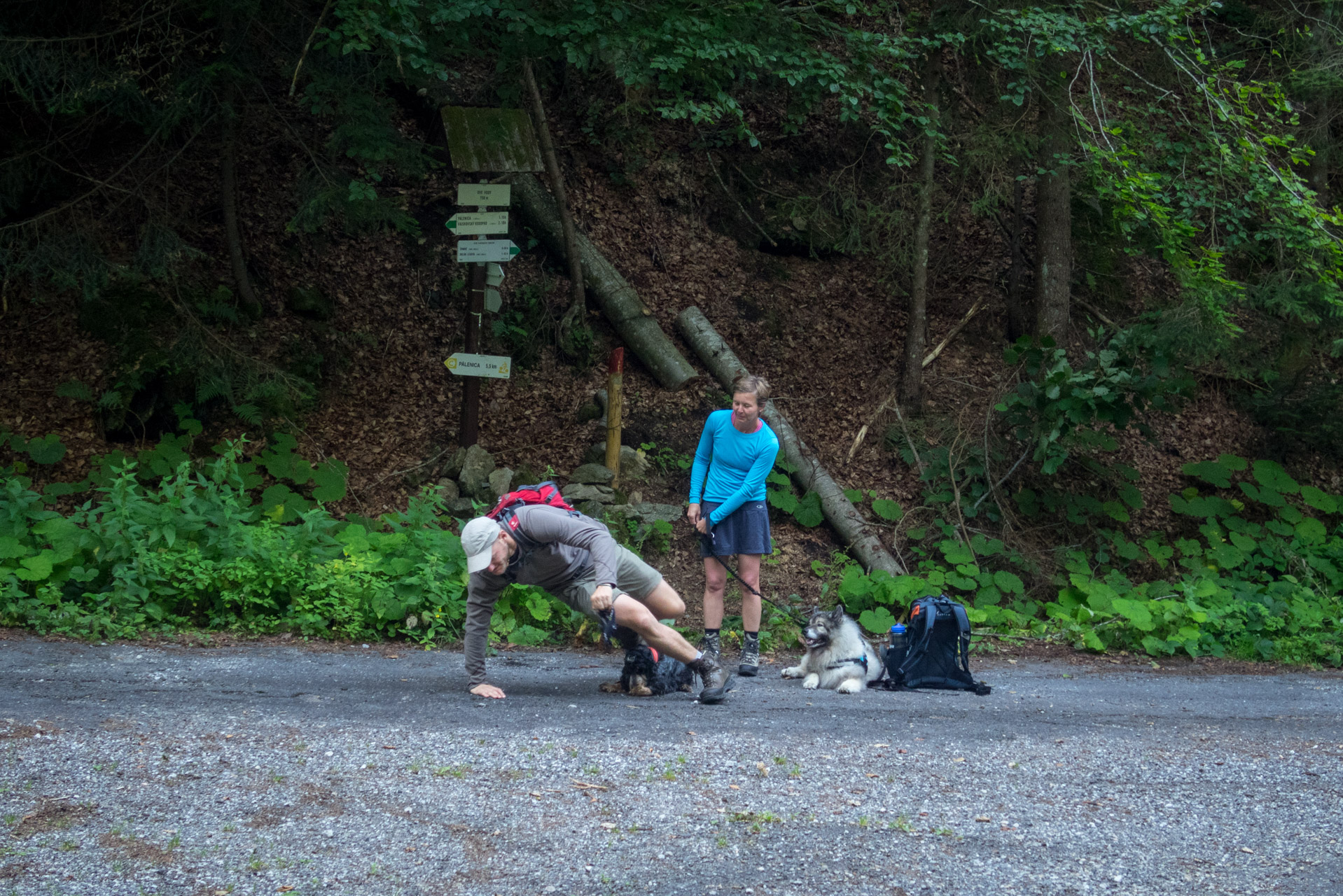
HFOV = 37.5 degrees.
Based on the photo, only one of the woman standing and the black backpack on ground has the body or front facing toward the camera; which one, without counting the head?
the woman standing

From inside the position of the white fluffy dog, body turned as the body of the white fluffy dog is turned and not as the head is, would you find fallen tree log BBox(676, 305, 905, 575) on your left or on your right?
on your right

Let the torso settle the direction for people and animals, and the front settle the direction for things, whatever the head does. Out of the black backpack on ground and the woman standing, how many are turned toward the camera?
1

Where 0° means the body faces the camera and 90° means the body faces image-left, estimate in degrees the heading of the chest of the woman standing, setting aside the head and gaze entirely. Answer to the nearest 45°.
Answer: approximately 0°

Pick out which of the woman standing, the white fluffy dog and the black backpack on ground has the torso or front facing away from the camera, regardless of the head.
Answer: the black backpack on ground

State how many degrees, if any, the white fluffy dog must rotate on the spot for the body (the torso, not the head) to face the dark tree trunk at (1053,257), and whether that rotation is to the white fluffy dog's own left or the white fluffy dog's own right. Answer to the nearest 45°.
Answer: approximately 135° to the white fluffy dog's own right

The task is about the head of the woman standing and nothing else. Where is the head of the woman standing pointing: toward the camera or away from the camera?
toward the camera

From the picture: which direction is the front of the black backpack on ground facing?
away from the camera

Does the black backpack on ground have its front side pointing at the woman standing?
no

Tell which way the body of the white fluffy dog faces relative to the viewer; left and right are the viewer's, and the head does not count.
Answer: facing the viewer and to the left of the viewer

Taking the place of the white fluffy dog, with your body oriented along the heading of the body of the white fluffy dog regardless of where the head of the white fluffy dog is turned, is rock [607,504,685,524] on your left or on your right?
on your right

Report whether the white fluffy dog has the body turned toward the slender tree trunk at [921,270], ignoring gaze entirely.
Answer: no
